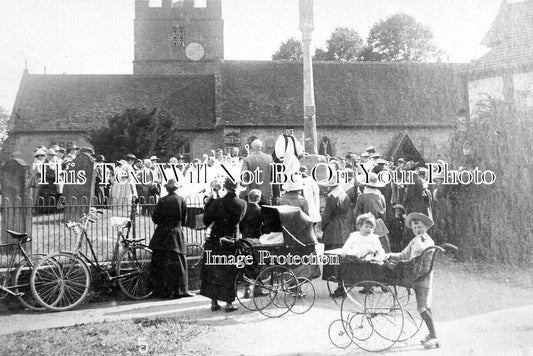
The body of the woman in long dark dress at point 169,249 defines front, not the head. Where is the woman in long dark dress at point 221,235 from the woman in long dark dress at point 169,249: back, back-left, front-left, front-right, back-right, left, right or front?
back-right

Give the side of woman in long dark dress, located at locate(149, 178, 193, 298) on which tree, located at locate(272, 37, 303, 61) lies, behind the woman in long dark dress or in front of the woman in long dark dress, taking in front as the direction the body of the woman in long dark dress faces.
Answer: in front

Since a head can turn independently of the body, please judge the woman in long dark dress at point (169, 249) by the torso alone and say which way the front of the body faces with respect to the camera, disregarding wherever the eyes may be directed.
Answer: away from the camera

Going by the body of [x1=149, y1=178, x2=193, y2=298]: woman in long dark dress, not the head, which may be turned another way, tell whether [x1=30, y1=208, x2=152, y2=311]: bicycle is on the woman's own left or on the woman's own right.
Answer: on the woman's own left

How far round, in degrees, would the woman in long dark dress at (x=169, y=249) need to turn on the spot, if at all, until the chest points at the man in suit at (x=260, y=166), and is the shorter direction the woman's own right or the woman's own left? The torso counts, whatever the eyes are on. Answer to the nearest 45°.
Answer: approximately 45° to the woman's own right
